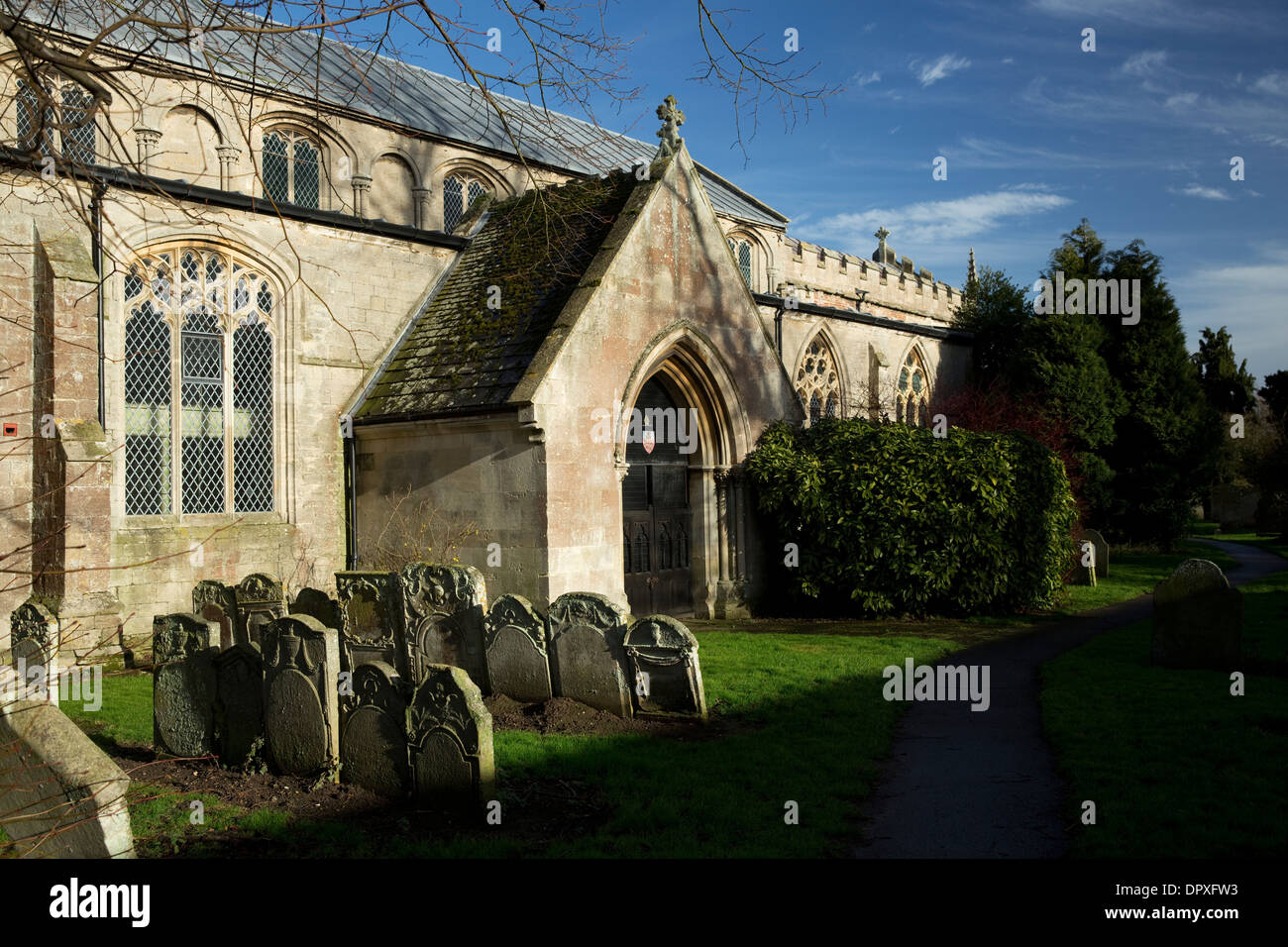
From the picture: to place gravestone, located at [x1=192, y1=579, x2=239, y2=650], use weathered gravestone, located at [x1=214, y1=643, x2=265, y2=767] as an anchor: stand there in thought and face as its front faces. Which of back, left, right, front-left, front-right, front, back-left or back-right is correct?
back

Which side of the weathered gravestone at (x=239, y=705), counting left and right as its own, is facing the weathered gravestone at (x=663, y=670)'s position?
left

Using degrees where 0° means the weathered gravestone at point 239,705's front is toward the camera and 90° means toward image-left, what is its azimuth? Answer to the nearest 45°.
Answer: approximately 0°

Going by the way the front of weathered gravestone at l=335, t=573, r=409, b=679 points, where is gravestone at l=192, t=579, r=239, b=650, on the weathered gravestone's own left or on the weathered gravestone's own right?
on the weathered gravestone's own right

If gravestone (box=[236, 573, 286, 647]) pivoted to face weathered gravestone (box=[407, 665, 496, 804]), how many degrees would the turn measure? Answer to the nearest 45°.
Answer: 0° — it already faces it

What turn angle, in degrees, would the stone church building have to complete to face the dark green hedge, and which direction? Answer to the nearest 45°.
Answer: approximately 45° to its left

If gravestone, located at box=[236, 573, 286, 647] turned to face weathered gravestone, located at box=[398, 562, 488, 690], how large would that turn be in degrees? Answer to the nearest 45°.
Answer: approximately 45° to its left

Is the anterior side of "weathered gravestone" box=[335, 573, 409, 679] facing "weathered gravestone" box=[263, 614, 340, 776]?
yes

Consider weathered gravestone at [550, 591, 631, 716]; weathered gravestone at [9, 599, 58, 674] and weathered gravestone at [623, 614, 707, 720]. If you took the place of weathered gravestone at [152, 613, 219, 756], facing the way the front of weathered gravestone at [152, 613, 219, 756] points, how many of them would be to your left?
2

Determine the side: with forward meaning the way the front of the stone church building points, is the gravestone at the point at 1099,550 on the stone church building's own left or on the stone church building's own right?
on the stone church building's own left
